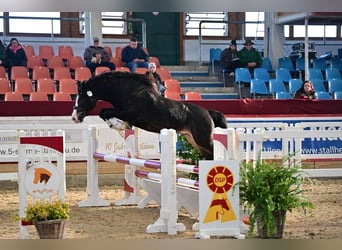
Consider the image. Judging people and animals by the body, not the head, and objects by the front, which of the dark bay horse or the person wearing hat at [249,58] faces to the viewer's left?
the dark bay horse

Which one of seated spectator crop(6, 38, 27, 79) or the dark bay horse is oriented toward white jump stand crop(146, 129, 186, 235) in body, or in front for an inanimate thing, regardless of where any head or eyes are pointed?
the seated spectator

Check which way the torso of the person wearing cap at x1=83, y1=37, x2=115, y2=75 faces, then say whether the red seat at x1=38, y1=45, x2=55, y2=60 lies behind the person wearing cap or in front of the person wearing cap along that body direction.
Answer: behind

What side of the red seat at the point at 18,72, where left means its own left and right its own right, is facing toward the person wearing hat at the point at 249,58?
left

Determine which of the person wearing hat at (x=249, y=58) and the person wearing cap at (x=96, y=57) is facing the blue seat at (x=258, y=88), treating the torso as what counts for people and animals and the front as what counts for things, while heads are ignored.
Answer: the person wearing hat at (x=249, y=58)

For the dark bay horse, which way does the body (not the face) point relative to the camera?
to the viewer's left

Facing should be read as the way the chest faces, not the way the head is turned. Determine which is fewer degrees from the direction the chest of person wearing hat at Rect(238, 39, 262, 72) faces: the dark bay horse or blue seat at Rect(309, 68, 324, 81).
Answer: the dark bay horse

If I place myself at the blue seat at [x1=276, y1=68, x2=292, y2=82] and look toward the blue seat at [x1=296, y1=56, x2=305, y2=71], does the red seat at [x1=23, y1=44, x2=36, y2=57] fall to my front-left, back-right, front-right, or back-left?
back-left

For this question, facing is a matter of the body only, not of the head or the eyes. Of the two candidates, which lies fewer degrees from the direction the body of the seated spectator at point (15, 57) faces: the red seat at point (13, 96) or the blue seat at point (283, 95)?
the red seat
